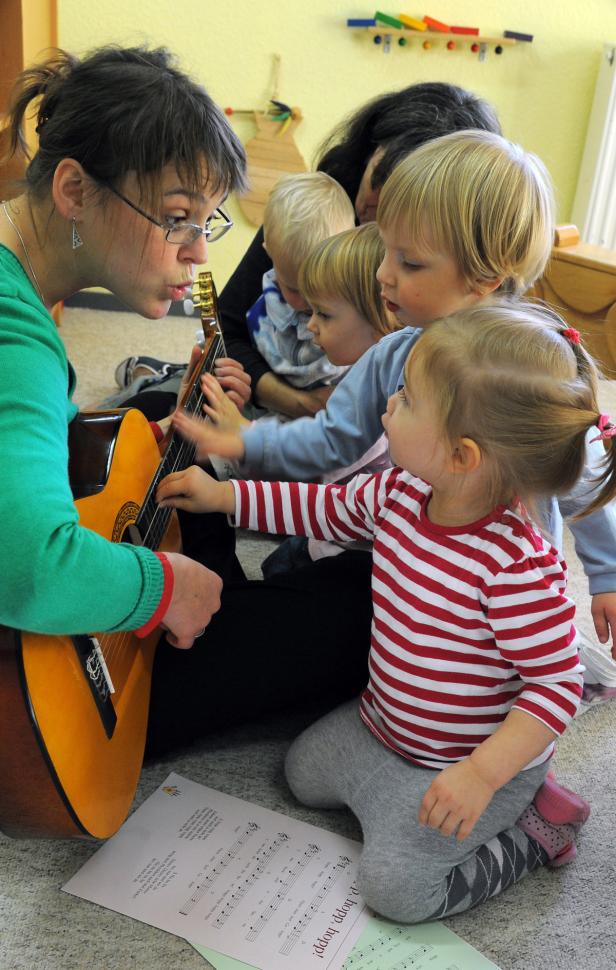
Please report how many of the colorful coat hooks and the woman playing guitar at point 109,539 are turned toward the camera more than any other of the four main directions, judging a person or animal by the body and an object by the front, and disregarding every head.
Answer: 1

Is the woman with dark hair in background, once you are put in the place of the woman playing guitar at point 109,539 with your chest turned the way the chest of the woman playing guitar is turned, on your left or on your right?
on your left

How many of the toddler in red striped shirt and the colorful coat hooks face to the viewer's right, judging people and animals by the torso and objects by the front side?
0

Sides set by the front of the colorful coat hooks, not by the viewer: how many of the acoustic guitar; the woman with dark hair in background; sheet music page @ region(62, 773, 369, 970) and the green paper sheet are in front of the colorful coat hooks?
4

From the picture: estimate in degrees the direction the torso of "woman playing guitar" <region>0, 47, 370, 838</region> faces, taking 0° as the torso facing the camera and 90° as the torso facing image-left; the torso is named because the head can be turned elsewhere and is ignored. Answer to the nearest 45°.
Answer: approximately 270°

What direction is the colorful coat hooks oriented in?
toward the camera

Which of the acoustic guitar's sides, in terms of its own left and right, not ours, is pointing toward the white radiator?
left

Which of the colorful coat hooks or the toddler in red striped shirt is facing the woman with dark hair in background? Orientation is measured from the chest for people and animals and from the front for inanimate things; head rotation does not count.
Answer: the colorful coat hooks

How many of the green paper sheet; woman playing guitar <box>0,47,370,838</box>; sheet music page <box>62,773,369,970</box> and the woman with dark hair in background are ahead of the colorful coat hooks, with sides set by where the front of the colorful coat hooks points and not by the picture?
4

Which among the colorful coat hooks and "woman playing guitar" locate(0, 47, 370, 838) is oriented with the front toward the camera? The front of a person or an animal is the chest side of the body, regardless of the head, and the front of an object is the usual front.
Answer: the colorful coat hooks

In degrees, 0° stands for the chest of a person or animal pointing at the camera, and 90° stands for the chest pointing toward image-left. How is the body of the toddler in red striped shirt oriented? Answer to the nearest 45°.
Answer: approximately 45°
